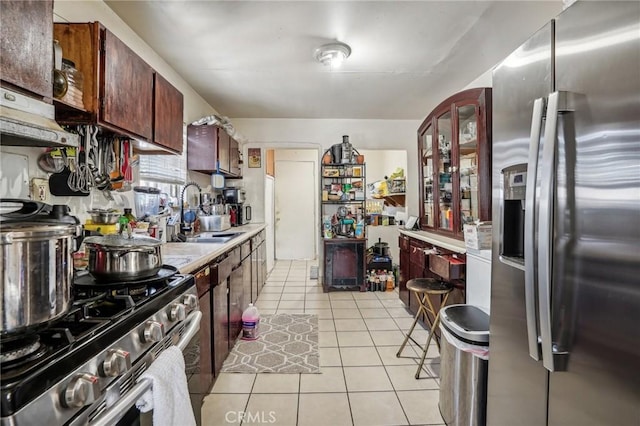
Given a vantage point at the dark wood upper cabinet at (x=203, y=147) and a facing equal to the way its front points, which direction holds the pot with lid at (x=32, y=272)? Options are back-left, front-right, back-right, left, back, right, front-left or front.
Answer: right

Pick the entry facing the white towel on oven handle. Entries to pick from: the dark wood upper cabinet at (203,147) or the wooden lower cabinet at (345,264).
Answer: the wooden lower cabinet

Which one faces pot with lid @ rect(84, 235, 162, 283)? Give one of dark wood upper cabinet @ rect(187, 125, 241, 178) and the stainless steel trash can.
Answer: the stainless steel trash can

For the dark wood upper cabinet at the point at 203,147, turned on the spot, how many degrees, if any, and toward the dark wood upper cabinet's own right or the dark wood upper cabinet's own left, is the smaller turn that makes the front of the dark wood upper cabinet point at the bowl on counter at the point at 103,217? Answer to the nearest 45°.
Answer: approximately 90° to the dark wood upper cabinet's own right

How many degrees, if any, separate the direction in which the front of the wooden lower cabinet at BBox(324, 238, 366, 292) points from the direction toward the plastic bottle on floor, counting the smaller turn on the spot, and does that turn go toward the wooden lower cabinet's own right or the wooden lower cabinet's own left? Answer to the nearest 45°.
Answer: approximately 45° to the wooden lower cabinet's own right

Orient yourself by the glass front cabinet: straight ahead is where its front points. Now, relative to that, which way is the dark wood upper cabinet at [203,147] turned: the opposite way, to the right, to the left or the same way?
the opposite way

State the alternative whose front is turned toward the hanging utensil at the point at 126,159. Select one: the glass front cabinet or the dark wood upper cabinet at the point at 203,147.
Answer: the glass front cabinet

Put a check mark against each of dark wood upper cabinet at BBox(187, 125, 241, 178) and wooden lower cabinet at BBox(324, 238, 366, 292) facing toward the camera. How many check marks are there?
1

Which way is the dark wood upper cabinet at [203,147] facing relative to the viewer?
to the viewer's right

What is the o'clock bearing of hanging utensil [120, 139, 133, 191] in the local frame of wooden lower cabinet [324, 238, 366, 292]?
The hanging utensil is roughly at 1 o'clock from the wooden lower cabinet.

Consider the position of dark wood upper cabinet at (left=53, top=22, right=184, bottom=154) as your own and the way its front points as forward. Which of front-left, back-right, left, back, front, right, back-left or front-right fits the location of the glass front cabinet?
front-left

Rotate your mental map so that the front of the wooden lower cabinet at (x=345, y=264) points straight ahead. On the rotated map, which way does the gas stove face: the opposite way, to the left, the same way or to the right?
to the left

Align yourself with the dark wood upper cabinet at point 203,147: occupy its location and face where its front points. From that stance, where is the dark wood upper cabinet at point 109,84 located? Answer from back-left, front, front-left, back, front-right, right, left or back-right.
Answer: right

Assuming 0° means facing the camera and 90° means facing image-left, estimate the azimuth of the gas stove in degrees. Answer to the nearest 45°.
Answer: approximately 315°

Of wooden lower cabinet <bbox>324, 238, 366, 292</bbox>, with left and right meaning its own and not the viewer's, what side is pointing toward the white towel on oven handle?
front
